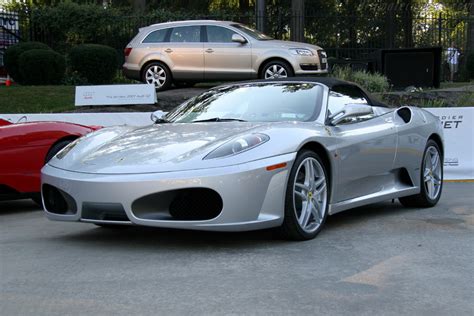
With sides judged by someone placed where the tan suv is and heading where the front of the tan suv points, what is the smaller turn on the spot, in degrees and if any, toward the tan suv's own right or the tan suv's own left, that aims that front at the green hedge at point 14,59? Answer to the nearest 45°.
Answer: approximately 135° to the tan suv's own left

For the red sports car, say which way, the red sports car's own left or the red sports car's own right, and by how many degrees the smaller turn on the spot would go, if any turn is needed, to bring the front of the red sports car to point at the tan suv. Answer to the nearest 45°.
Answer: approximately 45° to the red sports car's own left

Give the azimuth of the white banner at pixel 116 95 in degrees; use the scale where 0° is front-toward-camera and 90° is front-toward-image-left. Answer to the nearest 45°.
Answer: approximately 0°

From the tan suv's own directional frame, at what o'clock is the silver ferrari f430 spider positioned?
The silver ferrari f430 spider is roughly at 3 o'clock from the tan suv.

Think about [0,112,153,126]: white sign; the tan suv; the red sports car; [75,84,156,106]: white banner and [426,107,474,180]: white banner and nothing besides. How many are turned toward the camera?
3

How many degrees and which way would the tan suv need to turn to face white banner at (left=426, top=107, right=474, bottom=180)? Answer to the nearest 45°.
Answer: approximately 45° to its right

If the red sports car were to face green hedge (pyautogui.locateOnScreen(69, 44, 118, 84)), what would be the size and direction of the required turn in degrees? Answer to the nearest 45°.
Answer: approximately 90° to its left

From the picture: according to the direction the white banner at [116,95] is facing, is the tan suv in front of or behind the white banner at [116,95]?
behind

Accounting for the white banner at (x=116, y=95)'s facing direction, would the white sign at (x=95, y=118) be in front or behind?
in front

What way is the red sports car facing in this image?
to the viewer's right

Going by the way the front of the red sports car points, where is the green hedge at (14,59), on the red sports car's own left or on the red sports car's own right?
on the red sports car's own left

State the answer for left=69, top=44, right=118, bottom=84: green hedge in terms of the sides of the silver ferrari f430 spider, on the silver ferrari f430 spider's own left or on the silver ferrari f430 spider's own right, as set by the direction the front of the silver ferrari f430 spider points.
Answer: on the silver ferrari f430 spider's own right

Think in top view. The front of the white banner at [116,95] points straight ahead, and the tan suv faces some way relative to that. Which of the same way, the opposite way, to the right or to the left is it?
to the left

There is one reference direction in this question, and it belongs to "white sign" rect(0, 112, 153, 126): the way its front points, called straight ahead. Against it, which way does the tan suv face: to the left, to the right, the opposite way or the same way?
to the left
